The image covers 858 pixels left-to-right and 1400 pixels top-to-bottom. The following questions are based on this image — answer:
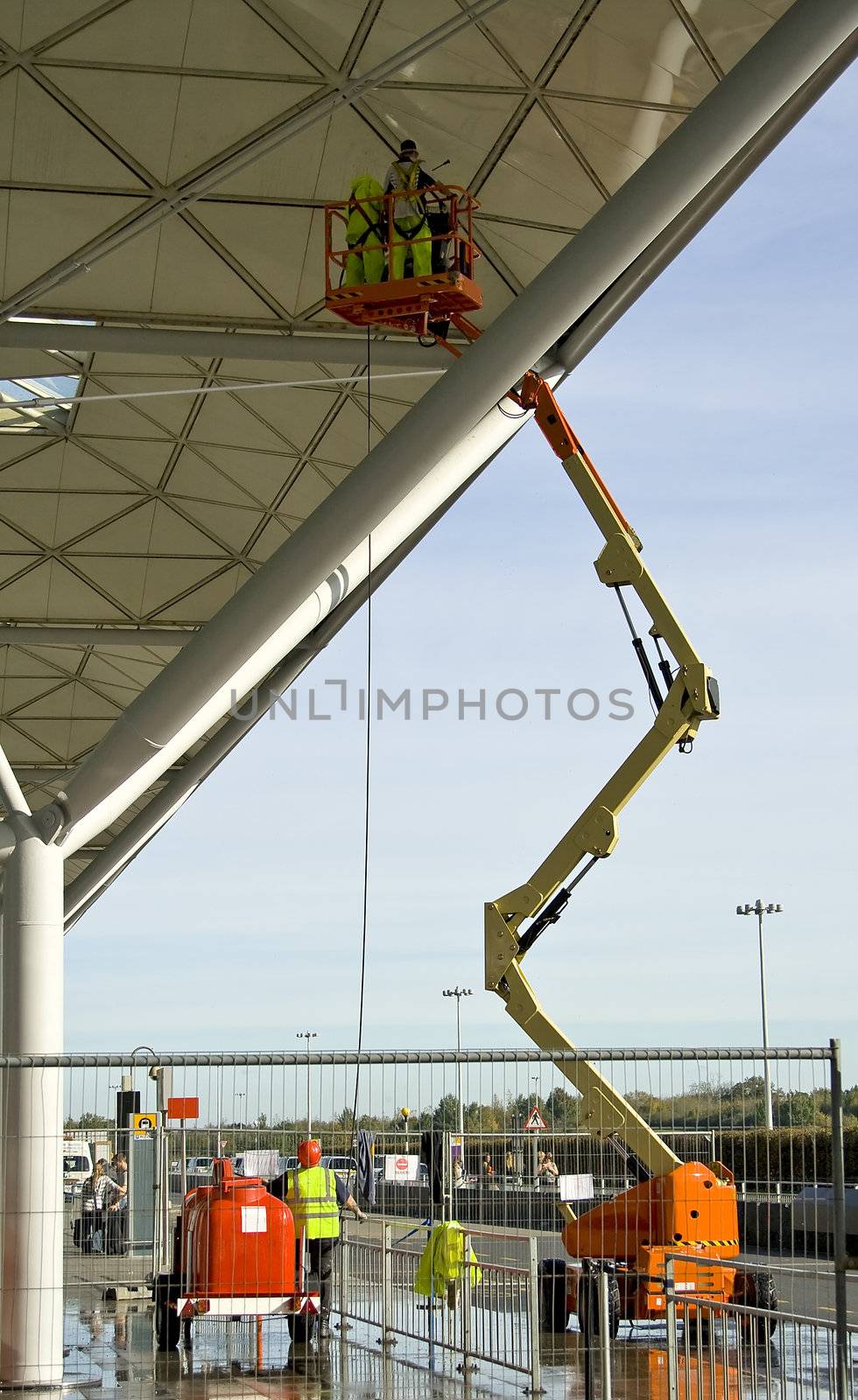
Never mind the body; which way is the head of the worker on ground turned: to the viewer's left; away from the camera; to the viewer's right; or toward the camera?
away from the camera

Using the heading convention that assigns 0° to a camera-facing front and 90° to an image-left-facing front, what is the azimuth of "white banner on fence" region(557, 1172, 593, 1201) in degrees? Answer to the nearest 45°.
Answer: approximately 0°

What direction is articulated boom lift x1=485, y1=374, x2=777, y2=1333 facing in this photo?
to the viewer's left

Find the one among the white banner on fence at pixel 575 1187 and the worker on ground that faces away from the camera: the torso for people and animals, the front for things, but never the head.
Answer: the worker on ground

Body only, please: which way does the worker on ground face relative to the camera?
away from the camera
